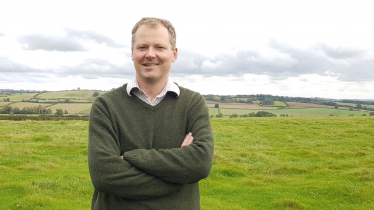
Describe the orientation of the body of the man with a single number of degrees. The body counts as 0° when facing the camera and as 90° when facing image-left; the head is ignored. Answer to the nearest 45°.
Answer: approximately 0°
